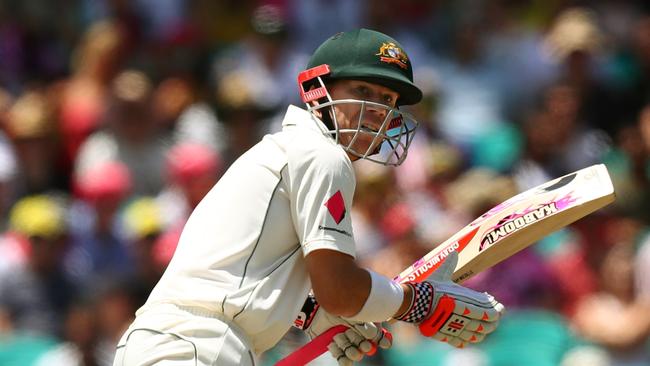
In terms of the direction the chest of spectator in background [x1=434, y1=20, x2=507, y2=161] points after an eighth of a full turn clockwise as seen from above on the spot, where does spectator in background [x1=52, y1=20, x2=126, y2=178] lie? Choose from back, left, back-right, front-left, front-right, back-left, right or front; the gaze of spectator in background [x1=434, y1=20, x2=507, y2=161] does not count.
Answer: front-right

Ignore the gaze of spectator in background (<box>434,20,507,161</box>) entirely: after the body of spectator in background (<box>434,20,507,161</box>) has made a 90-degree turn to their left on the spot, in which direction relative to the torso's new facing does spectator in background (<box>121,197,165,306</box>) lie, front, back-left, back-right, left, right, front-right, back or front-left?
back-right

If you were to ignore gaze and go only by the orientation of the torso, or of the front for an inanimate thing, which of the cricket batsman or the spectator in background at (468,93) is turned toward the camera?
the spectator in background

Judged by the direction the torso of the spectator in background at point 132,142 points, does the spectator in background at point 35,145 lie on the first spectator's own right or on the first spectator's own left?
on the first spectator's own right

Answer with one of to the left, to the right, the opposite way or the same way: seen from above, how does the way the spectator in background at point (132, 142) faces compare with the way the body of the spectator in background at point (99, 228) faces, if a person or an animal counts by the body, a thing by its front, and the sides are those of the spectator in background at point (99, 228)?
the same way

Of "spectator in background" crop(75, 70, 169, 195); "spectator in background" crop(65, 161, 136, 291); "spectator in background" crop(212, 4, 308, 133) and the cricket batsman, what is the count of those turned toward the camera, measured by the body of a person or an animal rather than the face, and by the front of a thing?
3

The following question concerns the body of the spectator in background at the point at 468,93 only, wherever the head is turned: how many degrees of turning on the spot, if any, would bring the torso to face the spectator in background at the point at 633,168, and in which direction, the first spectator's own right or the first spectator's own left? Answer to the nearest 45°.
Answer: approximately 45° to the first spectator's own left

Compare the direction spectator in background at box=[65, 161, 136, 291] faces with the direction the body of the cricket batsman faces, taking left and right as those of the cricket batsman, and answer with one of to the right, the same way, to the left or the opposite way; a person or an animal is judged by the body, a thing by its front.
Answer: to the right

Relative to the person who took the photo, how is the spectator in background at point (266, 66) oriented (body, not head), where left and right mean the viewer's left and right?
facing the viewer

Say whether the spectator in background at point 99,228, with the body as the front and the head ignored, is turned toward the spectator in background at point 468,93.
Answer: no

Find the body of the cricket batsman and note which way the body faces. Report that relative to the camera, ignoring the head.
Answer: to the viewer's right

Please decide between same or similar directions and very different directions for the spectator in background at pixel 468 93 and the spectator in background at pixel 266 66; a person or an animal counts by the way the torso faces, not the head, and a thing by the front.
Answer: same or similar directions

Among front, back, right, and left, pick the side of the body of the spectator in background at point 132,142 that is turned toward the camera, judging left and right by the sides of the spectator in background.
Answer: front

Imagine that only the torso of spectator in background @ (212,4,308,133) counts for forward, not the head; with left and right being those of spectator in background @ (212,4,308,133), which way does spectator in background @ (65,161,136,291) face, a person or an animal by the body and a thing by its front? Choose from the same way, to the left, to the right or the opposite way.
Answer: the same way

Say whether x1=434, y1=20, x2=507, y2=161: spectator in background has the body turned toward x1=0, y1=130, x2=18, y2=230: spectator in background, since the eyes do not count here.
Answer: no

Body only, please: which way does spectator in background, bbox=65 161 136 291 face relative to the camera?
toward the camera

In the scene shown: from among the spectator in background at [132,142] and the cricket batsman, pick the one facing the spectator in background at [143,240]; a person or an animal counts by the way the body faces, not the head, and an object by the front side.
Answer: the spectator in background at [132,142]

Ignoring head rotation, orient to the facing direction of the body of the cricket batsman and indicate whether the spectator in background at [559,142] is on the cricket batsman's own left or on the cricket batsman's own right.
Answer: on the cricket batsman's own left

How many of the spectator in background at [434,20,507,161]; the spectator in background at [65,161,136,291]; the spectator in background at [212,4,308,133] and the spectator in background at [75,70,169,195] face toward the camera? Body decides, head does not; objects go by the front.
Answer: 4
